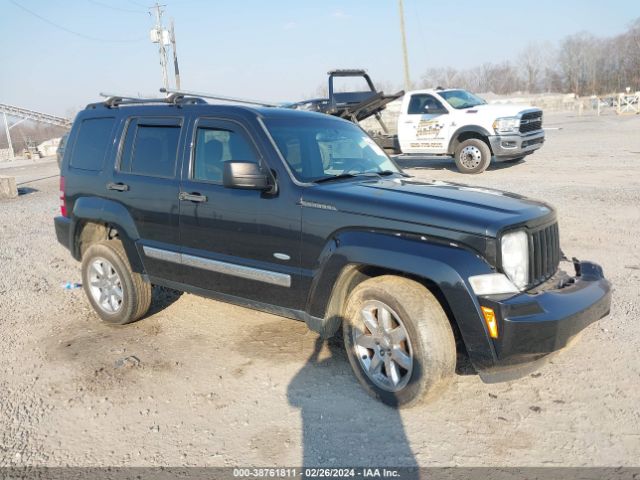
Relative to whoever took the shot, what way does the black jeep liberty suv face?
facing the viewer and to the right of the viewer

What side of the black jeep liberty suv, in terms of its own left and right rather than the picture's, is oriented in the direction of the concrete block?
back

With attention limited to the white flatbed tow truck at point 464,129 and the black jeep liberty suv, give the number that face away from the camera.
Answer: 0

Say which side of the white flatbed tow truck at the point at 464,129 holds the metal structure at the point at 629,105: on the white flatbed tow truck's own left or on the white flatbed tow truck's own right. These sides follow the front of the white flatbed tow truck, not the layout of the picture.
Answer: on the white flatbed tow truck's own left

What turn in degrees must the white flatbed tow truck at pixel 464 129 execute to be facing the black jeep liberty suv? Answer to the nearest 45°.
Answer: approximately 45° to its right

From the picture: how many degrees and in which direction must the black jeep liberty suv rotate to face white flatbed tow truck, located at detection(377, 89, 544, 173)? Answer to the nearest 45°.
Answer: approximately 135° to its left

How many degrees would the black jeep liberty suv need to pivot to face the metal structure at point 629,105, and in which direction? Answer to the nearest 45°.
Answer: approximately 90° to its left
